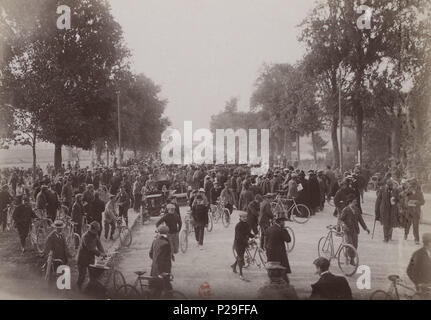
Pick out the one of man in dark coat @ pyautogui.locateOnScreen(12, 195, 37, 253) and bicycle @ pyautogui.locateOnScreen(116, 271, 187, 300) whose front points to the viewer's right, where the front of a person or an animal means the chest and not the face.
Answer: the bicycle

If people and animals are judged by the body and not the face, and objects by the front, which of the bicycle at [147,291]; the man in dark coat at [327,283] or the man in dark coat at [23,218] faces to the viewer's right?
the bicycle

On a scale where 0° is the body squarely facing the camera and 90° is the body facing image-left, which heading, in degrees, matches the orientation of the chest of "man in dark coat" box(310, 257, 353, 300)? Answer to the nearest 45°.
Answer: approximately 135°

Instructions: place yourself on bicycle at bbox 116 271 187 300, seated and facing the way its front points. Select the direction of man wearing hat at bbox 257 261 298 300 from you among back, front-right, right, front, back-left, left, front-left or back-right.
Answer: front-right

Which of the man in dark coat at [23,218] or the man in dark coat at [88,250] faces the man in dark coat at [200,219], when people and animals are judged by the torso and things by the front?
the man in dark coat at [88,250]

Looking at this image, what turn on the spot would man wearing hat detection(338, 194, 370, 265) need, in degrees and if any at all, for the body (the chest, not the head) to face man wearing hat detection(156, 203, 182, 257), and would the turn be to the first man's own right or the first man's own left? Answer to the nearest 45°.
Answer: approximately 135° to the first man's own right
